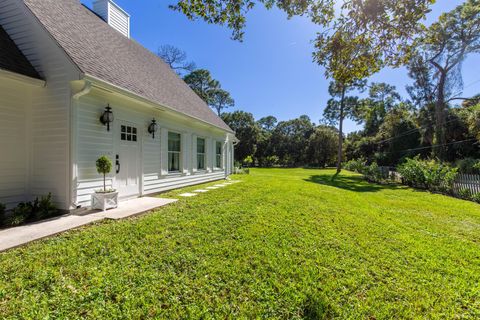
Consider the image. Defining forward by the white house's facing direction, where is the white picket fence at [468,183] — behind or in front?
in front

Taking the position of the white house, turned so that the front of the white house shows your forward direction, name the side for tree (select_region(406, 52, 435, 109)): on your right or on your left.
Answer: on your left

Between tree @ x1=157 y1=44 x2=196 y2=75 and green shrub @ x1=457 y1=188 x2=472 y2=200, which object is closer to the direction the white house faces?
the green shrub

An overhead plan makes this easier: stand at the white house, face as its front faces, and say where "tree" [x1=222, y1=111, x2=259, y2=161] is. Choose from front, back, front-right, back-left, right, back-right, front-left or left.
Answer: left

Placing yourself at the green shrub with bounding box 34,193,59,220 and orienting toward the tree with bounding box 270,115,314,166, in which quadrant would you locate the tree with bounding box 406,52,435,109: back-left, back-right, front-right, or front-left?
front-right

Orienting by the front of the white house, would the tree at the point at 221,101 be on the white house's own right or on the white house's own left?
on the white house's own left

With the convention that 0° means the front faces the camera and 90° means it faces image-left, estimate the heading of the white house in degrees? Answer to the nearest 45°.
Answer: approximately 315°

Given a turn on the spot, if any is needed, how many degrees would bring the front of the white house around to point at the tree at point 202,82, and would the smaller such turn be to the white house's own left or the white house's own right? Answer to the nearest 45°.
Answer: approximately 90° to the white house's own left

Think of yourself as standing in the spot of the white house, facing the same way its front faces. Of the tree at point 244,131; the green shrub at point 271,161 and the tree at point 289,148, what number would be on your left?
3

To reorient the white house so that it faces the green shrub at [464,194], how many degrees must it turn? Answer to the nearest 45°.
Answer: approximately 45° to its left

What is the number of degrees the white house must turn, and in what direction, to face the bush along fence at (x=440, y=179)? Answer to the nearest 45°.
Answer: approximately 45° to its left

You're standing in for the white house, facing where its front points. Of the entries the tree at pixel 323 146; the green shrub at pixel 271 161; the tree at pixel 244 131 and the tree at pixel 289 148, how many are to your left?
4

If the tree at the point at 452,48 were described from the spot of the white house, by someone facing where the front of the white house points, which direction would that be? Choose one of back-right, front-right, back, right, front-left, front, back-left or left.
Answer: front-left
